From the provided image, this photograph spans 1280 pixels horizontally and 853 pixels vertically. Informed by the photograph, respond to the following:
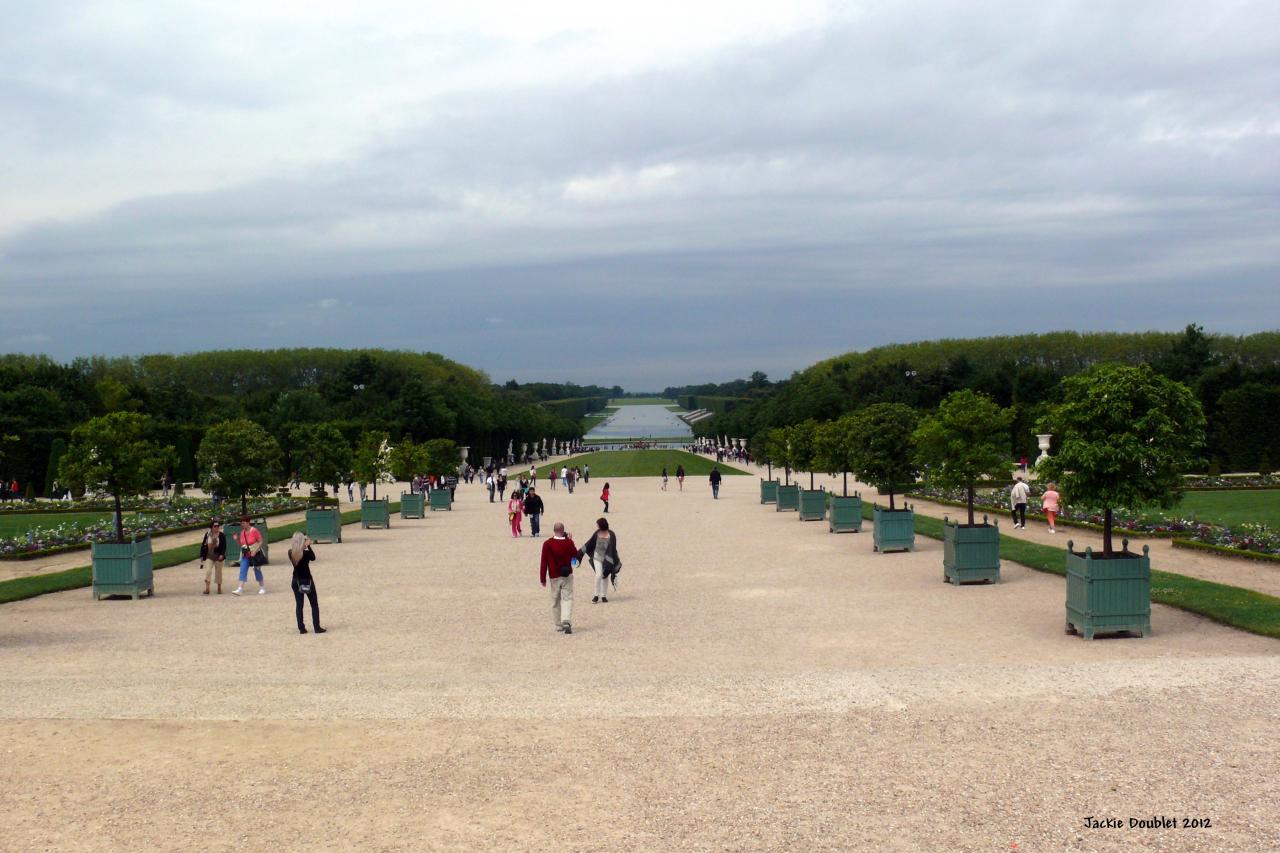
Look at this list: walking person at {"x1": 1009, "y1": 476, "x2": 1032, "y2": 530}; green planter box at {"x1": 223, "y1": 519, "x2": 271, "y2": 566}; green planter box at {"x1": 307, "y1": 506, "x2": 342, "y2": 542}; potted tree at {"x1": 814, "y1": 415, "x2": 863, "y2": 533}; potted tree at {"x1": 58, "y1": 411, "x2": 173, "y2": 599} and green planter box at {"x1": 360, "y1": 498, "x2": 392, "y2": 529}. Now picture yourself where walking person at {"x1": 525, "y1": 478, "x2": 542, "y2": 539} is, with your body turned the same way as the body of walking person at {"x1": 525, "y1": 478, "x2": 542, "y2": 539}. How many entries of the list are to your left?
2

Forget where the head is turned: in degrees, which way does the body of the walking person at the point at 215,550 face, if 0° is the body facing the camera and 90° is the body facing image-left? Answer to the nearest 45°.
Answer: approximately 0°

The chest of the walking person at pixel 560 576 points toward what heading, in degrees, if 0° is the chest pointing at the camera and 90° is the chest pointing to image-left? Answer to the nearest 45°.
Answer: approximately 180°

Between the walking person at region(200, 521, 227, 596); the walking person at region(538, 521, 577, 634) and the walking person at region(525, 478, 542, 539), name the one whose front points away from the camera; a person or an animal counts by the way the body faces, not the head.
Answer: the walking person at region(538, 521, 577, 634)

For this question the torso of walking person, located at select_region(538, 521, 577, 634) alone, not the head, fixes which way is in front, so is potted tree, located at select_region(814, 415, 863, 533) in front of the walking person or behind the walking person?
in front

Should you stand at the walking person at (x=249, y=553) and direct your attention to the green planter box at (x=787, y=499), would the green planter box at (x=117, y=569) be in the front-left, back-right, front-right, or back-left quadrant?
back-left

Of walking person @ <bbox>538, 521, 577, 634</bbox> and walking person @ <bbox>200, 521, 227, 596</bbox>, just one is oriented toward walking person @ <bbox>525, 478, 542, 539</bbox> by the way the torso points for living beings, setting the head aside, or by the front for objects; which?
walking person @ <bbox>538, 521, 577, 634</bbox>

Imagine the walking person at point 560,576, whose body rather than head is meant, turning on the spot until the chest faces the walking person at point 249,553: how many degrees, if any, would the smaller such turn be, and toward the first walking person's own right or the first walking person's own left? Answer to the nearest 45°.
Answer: approximately 45° to the first walking person's own left

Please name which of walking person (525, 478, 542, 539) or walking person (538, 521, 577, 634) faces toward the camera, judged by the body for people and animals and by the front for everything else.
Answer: walking person (525, 478, 542, 539)

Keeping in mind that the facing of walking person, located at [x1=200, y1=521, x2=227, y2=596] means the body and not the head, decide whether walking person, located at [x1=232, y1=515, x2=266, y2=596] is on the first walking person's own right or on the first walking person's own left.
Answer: on the first walking person's own left

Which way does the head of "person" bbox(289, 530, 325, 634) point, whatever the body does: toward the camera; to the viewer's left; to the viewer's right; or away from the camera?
away from the camera
